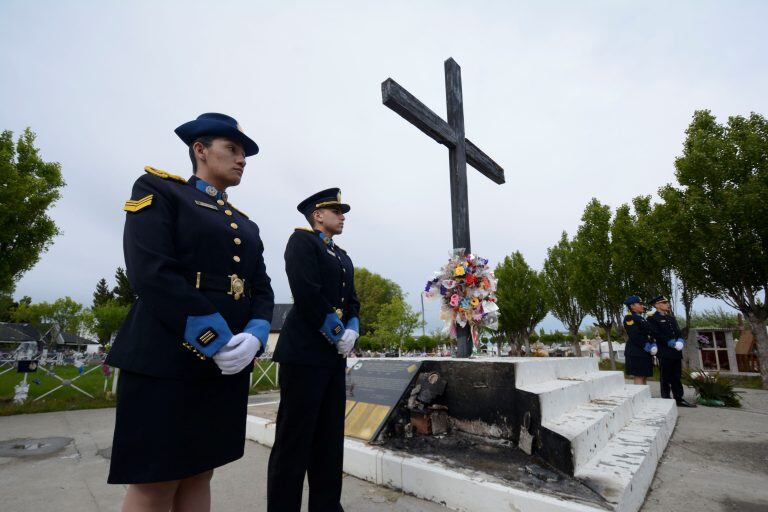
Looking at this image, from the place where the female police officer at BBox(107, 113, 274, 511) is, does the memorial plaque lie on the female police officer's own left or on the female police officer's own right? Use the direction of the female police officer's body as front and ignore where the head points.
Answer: on the female police officer's own left

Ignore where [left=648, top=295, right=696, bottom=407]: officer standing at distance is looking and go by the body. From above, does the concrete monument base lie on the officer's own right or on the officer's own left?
on the officer's own right

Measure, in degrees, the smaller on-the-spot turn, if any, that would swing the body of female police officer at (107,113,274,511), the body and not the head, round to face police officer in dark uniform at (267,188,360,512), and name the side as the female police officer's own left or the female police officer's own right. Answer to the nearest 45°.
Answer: approximately 90° to the female police officer's own left

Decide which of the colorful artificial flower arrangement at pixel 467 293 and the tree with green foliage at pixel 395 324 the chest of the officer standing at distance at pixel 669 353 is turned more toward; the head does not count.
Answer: the colorful artificial flower arrangement

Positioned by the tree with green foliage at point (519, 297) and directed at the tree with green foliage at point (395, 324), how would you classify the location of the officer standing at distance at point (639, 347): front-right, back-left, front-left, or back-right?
back-left

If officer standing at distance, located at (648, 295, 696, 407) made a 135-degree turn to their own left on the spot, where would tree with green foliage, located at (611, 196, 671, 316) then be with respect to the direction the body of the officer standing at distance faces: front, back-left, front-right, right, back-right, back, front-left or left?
front

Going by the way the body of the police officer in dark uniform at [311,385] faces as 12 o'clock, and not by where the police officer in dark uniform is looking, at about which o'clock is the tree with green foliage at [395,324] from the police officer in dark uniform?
The tree with green foliage is roughly at 8 o'clock from the police officer in dark uniform.
